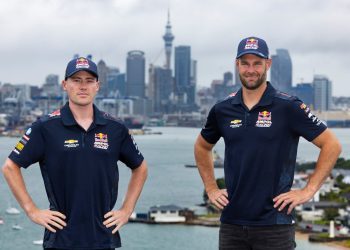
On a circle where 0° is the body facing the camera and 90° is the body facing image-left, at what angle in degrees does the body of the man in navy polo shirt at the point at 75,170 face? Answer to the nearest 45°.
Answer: approximately 0°

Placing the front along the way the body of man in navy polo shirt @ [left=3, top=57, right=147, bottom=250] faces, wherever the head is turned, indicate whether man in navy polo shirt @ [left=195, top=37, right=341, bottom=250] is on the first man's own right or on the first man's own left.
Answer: on the first man's own left
